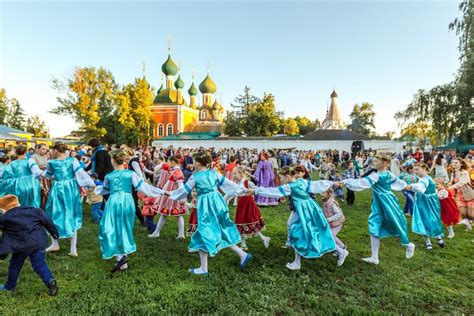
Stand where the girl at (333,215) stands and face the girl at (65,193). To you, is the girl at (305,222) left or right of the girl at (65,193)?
left

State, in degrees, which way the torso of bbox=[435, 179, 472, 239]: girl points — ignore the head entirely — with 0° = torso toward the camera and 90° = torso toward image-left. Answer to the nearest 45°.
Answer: approximately 90°

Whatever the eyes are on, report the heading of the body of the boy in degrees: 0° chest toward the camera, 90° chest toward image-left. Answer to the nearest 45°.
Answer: approximately 135°
